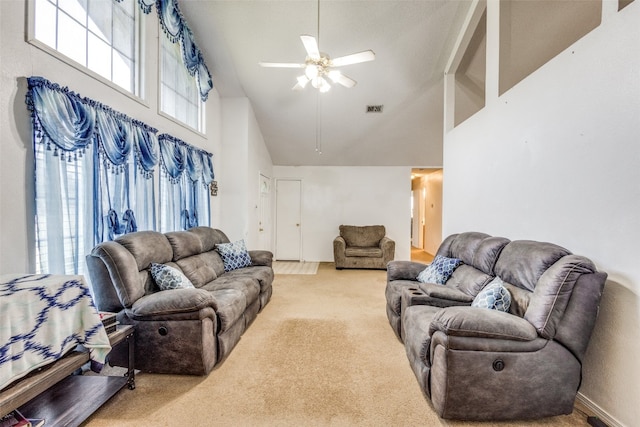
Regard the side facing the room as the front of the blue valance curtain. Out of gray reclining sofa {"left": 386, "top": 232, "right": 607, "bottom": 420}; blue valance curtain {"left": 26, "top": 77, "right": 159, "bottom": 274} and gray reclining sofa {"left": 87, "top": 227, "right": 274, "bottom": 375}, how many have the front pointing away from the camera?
0

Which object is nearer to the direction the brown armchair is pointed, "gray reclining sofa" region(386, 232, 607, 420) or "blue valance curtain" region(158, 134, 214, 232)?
the gray reclining sofa

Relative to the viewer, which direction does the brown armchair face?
toward the camera

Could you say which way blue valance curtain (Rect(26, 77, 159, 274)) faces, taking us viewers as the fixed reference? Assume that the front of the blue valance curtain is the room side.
facing the viewer and to the right of the viewer

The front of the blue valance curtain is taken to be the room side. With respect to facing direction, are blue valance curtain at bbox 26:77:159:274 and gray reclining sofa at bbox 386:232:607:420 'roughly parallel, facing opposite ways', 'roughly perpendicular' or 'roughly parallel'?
roughly parallel, facing opposite ways

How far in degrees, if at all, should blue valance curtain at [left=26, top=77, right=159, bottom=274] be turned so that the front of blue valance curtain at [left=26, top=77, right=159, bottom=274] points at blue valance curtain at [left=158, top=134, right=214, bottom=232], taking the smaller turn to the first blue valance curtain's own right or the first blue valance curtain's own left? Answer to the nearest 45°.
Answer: approximately 90° to the first blue valance curtain's own left

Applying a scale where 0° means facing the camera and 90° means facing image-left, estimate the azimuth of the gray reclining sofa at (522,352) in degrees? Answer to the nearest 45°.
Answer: approximately 45°

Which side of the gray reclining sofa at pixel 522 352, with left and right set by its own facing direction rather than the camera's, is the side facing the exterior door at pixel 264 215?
right

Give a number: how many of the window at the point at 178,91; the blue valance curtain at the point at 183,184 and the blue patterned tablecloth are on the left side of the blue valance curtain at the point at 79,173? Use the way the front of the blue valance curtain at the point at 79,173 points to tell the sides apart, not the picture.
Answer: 2

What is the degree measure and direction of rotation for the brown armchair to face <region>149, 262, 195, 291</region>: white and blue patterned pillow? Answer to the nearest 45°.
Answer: approximately 45° to its right

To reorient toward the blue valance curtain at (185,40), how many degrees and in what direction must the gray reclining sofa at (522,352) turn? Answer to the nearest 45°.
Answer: approximately 45° to its right

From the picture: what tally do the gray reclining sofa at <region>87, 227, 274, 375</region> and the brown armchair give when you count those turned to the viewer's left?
0

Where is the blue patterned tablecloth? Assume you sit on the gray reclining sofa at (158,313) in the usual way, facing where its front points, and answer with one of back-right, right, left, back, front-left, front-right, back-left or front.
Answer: right

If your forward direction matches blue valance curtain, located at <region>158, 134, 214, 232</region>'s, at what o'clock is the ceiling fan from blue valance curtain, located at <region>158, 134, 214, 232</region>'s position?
The ceiling fan is roughly at 12 o'clock from the blue valance curtain.

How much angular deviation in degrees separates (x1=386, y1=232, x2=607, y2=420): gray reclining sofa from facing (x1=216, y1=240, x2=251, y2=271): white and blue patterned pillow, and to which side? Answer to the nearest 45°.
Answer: approximately 45° to its right

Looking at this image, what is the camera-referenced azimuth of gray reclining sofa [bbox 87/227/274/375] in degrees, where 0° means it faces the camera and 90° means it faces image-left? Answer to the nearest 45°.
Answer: approximately 315°

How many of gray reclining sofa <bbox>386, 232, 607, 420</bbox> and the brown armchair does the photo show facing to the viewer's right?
0

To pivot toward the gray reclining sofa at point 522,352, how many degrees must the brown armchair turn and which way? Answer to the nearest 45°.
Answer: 0° — it already faces it

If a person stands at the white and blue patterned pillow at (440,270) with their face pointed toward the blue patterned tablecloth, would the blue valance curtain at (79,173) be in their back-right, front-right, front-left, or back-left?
front-right
